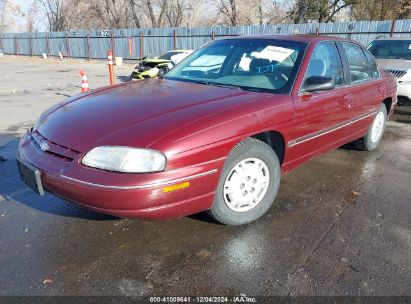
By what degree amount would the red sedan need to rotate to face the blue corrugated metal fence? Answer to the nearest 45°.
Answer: approximately 135° to its right

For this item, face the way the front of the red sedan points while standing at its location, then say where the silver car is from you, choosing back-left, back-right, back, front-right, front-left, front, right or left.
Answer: back

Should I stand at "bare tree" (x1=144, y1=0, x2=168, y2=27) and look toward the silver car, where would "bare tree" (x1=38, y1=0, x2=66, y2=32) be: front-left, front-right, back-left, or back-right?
back-right

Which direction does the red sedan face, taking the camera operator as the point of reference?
facing the viewer and to the left of the viewer

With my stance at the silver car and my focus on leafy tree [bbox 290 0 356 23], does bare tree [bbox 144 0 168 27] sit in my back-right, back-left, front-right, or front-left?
front-left

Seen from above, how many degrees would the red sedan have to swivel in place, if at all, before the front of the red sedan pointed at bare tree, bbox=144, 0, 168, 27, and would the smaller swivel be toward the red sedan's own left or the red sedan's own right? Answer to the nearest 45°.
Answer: approximately 135° to the red sedan's own right

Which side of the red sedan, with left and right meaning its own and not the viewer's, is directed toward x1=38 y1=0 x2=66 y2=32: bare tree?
right

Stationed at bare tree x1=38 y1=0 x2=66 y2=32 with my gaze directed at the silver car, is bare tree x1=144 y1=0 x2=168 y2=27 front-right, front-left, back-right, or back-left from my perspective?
front-left

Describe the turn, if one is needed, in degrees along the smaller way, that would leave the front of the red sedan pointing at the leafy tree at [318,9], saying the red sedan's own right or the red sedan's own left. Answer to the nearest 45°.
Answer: approximately 135° to the red sedan's own right
